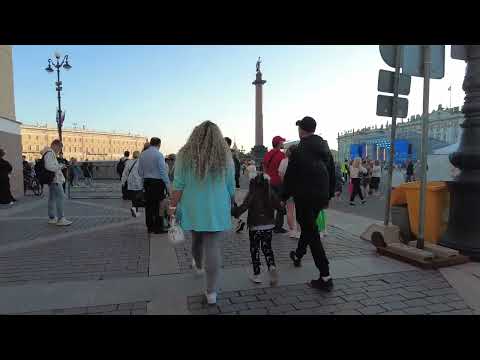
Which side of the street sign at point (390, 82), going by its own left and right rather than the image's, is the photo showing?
back

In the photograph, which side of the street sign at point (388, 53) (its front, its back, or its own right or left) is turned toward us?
back

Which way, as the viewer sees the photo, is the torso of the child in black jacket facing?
away from the camera

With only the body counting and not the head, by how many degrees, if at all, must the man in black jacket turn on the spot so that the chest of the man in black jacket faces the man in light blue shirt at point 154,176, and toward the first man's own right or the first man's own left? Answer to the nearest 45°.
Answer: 0° — they already face them

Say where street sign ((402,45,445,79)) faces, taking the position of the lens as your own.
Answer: facing away from the viewer

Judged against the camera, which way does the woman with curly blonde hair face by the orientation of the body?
away from the camera

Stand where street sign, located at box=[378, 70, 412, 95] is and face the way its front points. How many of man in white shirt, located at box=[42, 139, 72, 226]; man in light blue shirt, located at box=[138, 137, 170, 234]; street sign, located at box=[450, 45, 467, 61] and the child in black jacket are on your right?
1

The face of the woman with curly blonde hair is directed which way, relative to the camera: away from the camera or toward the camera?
away from the camera

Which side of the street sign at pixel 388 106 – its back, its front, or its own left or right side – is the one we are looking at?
back

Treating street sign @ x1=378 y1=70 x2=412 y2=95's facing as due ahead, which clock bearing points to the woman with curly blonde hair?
The woman with curly blonde hair is roughly at 7 o'clock from the street sign.

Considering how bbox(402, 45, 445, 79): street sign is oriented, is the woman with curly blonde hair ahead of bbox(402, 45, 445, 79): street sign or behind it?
behind

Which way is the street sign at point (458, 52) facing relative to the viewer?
away from the camera
